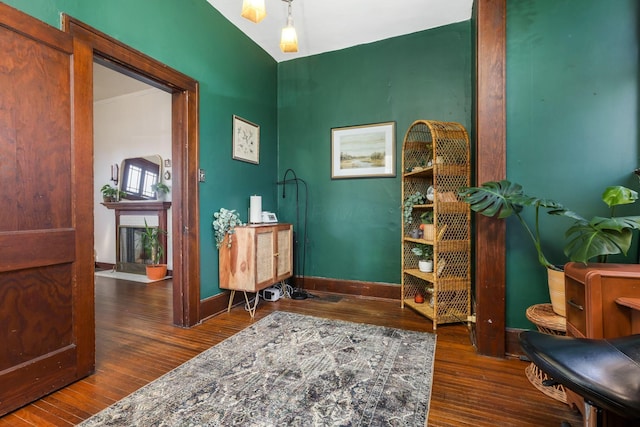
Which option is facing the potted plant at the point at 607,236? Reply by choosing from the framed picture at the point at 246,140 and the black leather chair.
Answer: the framed picture

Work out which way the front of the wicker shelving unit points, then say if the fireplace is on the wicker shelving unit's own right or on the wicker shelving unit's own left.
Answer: on the wicker shelving unit's own right

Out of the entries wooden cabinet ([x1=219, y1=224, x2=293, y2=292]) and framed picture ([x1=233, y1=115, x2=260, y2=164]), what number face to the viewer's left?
0

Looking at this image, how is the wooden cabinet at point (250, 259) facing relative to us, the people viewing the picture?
facing the viewer and to the right of the viewer

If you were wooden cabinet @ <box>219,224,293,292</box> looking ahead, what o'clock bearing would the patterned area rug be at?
The patterned area rug is roughly at 1 o'clock from the wooden cabinet.

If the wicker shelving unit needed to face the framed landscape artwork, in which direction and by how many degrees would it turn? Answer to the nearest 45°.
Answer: approximately 90° to its right

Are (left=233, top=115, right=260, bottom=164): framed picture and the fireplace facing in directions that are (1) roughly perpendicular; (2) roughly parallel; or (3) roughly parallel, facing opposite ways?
roughly perpendicular

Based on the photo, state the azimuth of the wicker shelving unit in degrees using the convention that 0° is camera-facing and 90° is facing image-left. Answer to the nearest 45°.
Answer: approximately 45°

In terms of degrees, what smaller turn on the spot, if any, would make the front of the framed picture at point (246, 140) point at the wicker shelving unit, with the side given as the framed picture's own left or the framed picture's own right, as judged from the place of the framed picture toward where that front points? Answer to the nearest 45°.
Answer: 0° — it already faces it

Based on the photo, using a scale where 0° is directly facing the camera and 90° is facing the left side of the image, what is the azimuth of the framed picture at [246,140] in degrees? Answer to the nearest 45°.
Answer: approximately 315°

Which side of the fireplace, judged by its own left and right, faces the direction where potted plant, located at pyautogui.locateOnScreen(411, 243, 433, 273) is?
left
